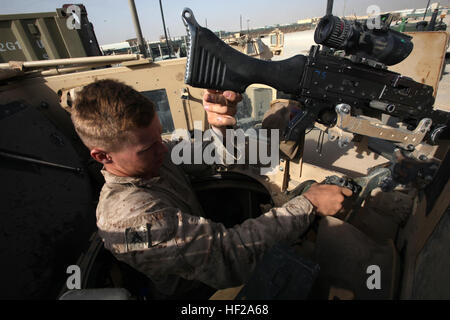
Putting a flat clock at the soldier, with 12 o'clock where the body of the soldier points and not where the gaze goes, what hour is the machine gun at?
The machine gun is roughly at 11 o'clock from the soldier.

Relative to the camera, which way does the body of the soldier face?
to the viewer's right
